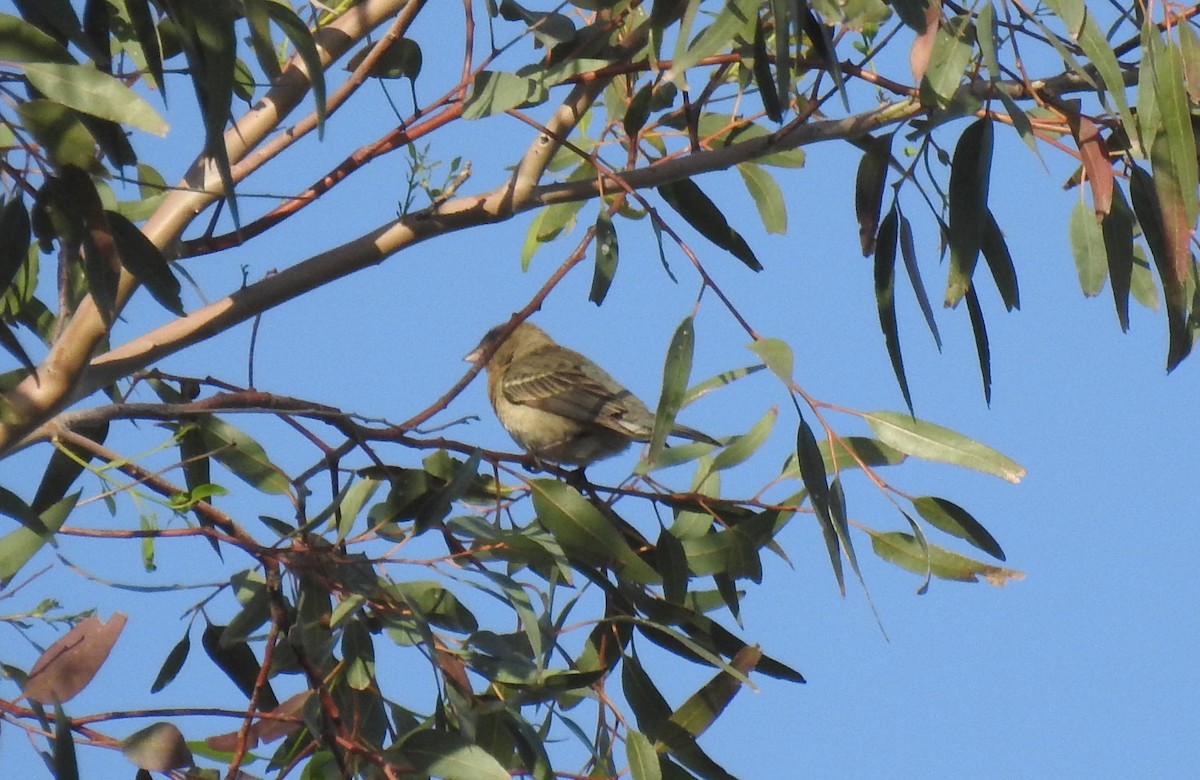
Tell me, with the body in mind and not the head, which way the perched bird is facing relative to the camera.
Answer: to the viewer's left
